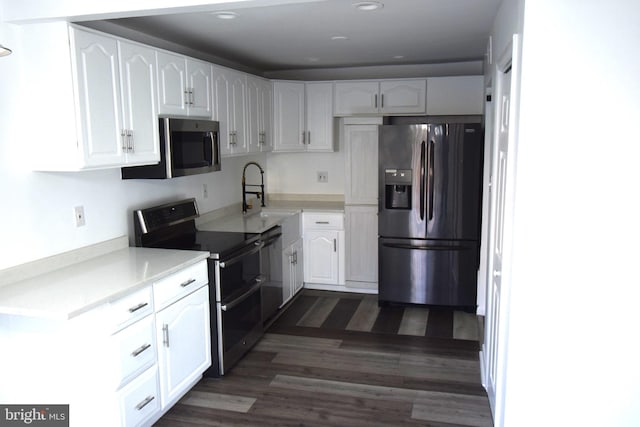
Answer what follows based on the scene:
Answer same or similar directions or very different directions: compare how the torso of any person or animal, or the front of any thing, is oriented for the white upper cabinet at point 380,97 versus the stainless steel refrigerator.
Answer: same or similar directions

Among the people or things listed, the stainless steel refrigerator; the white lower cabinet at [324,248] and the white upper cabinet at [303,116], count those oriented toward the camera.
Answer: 3

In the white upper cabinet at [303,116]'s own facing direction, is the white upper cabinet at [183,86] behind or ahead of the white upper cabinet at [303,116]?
ahead

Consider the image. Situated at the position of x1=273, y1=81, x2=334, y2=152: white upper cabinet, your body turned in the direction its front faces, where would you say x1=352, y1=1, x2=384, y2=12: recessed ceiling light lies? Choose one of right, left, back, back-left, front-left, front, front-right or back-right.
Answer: front

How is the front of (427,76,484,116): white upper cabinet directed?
toward the camera

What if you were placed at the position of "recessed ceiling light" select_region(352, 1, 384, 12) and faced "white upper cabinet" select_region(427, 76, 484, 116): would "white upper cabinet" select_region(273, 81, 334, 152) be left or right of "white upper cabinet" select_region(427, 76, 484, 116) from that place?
left

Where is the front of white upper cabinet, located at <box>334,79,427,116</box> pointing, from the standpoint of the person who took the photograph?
facing the viewer

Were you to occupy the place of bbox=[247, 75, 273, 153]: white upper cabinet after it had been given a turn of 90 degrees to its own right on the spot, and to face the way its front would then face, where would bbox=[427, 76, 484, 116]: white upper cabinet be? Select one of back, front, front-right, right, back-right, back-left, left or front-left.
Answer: back-left

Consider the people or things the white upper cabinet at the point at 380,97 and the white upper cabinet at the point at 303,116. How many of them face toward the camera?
2

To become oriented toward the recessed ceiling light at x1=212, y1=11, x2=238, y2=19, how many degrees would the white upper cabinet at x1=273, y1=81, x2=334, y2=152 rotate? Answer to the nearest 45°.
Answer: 0° — it already faces it

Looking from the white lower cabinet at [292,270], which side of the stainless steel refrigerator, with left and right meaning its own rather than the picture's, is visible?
right

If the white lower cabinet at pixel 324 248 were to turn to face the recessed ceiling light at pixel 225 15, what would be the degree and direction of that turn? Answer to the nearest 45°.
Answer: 0° — it already faces it

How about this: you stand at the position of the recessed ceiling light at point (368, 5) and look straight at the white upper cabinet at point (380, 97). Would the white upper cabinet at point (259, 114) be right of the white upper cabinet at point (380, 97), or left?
left

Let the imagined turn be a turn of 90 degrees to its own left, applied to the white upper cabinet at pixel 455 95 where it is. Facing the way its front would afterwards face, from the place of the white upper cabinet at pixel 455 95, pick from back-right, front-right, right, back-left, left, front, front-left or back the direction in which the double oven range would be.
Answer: back-right

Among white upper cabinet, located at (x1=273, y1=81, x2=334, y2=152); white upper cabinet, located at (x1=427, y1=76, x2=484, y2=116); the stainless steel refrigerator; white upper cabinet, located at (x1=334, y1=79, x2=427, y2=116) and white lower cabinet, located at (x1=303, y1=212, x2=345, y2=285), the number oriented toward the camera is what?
5

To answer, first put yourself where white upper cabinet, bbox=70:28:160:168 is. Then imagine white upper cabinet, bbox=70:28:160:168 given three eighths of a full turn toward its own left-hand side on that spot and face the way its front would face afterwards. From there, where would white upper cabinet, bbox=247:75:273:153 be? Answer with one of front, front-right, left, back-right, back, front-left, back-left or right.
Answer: front-right

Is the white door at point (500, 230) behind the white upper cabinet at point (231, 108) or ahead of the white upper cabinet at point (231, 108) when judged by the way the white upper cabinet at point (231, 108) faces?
ahead

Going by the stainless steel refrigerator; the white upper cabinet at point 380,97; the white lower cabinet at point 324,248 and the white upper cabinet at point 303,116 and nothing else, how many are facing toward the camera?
4
